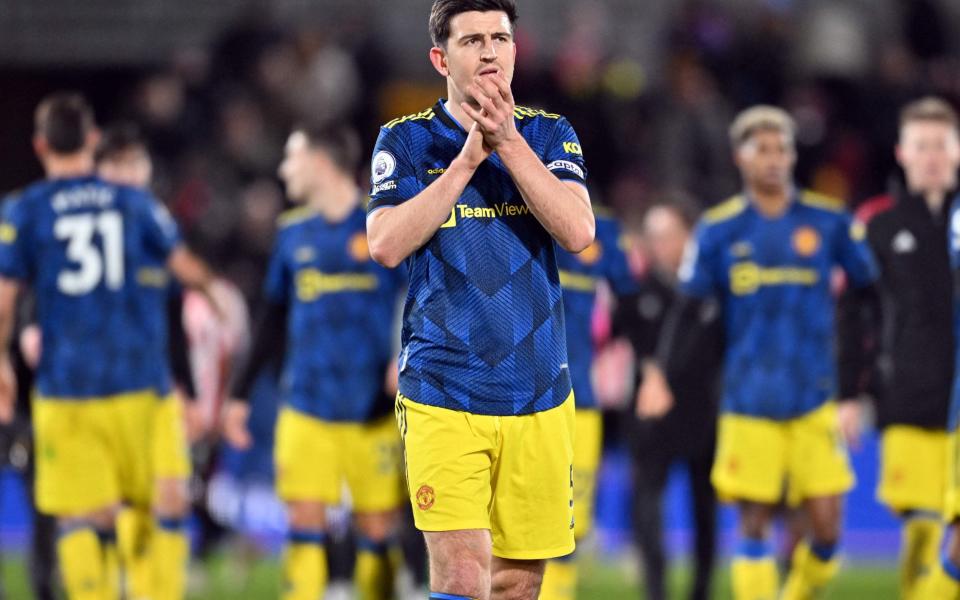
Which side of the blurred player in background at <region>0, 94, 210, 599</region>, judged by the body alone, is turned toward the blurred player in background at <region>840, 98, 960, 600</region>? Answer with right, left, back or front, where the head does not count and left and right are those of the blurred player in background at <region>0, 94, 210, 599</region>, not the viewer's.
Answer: right

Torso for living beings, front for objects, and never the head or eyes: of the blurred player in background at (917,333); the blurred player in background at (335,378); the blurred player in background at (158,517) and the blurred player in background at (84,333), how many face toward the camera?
3

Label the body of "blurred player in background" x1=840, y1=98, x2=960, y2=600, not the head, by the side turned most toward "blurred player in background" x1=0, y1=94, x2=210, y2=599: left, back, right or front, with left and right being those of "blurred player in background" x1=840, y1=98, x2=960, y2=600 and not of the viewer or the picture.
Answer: right

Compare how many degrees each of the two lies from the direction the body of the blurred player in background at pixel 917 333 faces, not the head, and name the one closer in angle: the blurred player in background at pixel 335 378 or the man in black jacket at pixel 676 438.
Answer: the blurred player in background

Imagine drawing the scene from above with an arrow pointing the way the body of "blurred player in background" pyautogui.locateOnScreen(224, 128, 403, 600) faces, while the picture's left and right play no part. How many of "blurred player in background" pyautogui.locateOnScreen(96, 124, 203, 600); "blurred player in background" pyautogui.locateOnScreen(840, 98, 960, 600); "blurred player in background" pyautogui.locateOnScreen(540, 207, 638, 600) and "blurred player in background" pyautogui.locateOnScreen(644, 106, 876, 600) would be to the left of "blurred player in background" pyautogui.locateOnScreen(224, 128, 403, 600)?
3

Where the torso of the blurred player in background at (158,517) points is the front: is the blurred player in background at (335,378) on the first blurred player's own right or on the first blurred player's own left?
on the first blurred player's own left

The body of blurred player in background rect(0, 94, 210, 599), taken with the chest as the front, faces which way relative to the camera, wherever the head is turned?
away from the camera

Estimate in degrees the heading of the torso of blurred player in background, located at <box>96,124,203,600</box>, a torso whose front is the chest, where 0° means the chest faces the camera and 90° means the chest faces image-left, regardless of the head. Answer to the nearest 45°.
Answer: approximately 0°

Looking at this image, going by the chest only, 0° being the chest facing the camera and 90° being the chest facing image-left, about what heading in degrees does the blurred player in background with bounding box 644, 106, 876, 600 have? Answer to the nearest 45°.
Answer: approximately 0°
